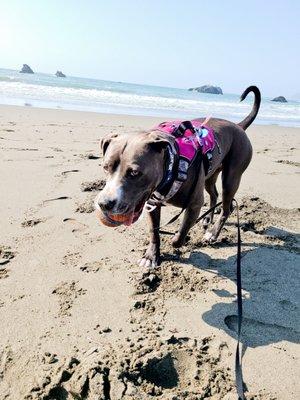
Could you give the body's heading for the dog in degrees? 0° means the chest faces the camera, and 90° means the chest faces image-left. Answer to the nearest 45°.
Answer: approximately 45°
